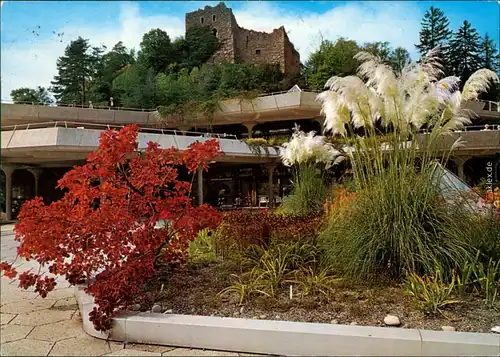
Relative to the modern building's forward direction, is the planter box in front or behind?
in front

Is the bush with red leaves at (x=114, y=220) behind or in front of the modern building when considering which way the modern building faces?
in front

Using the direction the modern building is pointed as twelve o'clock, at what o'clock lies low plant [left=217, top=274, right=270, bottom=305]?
The low plant is roughly at 12 o'clock from the modern building.

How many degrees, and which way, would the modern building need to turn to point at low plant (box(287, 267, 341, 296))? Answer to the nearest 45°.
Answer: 0° — it already faces it

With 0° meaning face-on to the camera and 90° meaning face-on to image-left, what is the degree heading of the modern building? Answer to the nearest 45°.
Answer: approximately 0°
